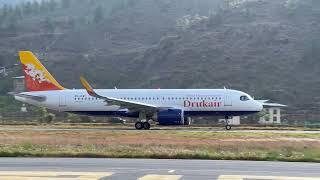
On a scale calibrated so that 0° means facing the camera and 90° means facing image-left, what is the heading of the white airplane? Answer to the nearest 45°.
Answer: approximately 270°
